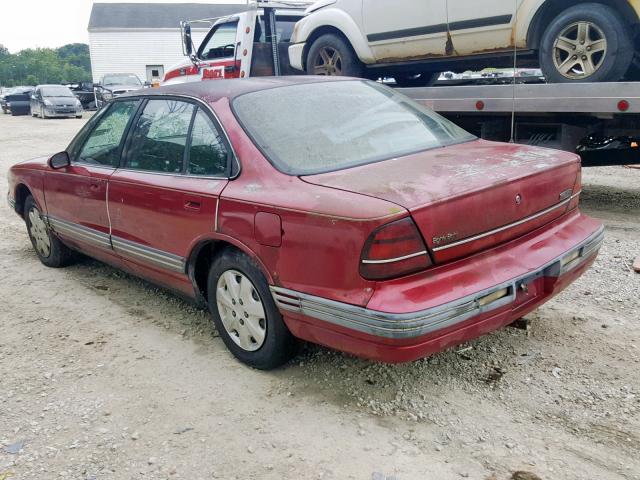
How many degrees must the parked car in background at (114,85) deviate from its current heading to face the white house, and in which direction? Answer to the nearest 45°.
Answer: approximately 180°

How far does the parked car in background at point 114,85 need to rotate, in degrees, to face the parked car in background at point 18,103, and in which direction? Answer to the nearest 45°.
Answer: approximately 135° to its right

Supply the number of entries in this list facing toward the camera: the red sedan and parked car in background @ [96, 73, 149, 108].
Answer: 1

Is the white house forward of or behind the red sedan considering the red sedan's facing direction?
forward

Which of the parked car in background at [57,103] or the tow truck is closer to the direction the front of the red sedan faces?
the parked car in background

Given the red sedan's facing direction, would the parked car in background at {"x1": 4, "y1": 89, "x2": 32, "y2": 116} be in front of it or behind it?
in front

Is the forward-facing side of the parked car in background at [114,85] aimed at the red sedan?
yes

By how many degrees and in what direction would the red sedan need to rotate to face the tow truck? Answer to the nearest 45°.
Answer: approximately 90° to its right

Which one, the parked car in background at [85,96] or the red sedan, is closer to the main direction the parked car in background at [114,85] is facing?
the red sedan

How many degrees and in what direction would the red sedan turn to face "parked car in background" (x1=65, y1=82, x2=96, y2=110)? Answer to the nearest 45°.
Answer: approximately 45° to its right

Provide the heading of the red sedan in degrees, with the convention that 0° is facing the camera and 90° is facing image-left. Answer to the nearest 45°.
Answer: approximately 135°

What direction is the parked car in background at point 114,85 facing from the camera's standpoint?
toward the camera
